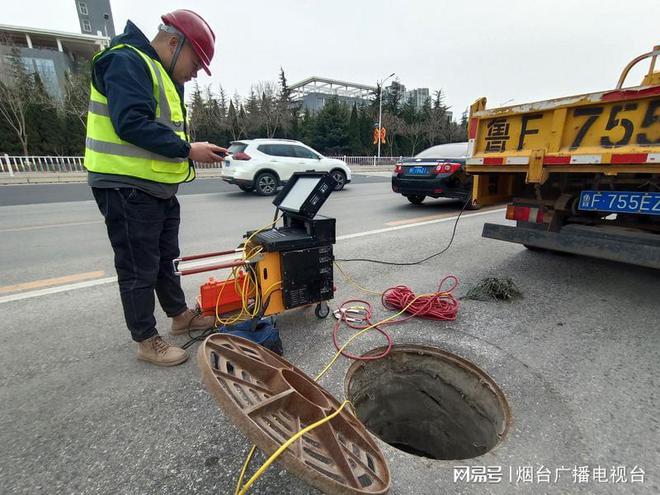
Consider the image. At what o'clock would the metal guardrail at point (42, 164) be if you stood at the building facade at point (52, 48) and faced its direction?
The metal guardrail is roughly at 12 o'clock from the building facade.

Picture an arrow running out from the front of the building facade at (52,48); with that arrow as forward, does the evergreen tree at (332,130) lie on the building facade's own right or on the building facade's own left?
on the building facade's own left

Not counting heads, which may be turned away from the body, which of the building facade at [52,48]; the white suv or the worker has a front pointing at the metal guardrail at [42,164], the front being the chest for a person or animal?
the building facade

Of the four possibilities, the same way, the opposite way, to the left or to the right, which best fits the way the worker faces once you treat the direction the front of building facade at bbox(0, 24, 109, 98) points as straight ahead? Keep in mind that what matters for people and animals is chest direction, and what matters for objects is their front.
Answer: to the left

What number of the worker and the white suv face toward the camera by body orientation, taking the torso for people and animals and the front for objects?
0

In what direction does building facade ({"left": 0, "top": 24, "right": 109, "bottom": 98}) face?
toward the camera

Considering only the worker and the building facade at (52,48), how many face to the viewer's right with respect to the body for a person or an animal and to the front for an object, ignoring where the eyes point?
1

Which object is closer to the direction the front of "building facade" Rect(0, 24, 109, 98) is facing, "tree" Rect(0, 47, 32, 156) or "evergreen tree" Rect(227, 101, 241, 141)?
the tree

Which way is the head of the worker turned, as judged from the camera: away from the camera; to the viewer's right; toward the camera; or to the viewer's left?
to the viewer's right

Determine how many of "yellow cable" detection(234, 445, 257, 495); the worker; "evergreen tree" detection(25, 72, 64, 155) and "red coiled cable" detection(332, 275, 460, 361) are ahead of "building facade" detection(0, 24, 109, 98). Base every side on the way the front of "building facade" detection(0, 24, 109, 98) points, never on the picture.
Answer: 4

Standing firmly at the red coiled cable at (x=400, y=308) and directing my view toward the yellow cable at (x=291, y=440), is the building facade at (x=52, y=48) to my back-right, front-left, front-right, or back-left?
back-right

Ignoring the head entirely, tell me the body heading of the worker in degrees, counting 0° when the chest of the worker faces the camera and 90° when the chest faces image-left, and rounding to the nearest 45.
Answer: approximately 270°

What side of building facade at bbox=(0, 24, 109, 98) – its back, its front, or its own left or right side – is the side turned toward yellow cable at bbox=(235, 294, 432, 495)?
front

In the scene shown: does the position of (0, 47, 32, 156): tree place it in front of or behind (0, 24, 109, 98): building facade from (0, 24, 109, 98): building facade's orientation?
in front

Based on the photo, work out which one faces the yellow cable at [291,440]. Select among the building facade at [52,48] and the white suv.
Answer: the building facade
